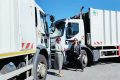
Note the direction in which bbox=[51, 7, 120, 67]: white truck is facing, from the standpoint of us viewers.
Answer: facing the viewer and to the left of the viewer

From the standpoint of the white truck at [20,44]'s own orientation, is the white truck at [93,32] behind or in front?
in front

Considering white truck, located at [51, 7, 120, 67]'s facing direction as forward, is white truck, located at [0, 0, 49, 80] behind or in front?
in front

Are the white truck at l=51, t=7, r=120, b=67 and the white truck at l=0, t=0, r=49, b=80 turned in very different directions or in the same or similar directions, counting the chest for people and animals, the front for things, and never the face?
very different directions
